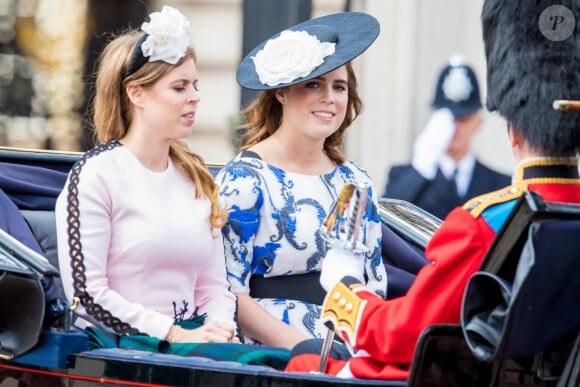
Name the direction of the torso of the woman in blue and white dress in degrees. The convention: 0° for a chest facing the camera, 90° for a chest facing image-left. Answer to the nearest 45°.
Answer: approximately 315°

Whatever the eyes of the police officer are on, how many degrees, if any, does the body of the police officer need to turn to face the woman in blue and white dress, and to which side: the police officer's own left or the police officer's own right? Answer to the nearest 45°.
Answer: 0° — they already face them

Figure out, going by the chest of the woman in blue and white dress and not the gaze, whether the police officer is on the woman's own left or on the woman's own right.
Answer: on the woman's own left

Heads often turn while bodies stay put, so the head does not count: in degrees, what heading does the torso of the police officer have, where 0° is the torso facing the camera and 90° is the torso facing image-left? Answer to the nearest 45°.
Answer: approximately 0°
